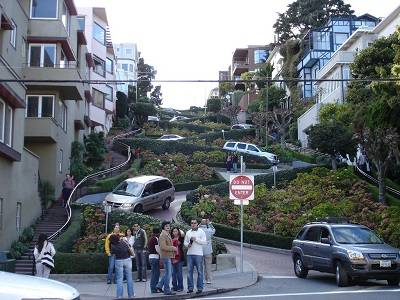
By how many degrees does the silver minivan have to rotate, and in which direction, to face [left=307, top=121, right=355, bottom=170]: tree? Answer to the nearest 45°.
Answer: approximately 180°

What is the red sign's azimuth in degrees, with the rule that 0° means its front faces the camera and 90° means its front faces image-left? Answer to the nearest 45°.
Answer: approximately 0°

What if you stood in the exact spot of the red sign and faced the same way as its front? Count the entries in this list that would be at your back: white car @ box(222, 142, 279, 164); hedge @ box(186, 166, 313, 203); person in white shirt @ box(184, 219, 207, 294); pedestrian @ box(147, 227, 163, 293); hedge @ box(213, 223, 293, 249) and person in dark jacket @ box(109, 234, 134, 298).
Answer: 3

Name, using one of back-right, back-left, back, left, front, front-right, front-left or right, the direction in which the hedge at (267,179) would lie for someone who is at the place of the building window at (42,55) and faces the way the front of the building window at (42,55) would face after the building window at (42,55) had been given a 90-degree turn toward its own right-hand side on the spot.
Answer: back
